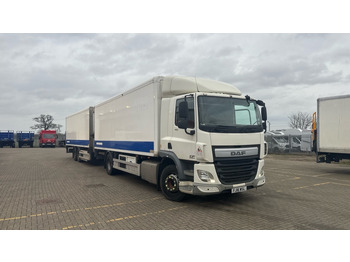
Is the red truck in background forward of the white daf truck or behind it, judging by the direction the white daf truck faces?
behind

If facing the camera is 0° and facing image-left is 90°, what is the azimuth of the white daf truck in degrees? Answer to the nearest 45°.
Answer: approximately 315°

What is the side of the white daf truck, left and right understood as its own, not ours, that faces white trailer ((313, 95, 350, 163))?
left

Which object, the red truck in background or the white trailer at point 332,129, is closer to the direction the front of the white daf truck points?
the white trailer

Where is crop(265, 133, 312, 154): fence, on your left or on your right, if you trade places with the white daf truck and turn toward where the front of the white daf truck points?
on your left
